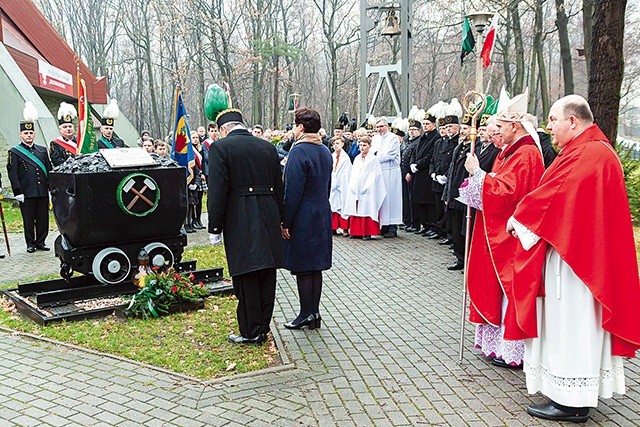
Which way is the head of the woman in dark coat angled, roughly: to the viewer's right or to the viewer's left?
to the viewer's left

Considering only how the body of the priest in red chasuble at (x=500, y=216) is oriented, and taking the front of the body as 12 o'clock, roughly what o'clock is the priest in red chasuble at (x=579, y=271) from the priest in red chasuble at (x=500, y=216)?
the priest in red chasuble at (x=579, y=271) is roughly at 8 o'clock from the priest in red chasuble at (x=500, y=216).

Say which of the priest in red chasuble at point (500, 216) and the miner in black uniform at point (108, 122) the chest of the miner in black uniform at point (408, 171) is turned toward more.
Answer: the miner in black uniform

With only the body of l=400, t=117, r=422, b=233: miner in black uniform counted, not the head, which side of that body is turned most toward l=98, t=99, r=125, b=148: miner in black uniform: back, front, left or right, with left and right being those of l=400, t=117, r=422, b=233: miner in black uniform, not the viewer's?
front

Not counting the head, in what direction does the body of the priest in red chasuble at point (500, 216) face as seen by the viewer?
to the viewer's left

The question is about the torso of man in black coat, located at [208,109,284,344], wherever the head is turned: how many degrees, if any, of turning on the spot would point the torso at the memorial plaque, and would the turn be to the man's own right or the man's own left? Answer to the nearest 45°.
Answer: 0° — they already face it

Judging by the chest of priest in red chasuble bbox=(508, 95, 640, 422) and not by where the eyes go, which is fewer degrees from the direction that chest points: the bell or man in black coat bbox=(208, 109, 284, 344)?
the man in black coat

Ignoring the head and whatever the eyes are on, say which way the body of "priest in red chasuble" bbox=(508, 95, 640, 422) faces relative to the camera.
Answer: to the viewer's left

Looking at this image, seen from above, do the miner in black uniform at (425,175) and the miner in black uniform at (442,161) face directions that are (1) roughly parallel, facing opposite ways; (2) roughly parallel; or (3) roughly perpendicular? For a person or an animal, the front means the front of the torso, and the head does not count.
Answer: roughly parallel

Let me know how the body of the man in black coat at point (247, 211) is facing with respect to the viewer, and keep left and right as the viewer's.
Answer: facing away from the viewer and to the left of the viewer

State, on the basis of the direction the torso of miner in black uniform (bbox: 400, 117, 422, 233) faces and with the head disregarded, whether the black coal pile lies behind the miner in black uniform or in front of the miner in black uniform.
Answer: in front

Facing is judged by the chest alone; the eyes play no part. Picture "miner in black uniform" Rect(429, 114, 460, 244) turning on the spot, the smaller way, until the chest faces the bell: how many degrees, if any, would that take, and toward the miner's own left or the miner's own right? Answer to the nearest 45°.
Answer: approximately 135° to the miner's own right

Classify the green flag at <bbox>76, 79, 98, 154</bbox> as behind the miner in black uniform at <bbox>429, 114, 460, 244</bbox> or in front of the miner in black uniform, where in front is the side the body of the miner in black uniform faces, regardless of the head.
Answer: in front

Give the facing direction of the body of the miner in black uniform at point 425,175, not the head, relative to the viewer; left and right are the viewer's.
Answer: facing the viewer and to the left of the viewer

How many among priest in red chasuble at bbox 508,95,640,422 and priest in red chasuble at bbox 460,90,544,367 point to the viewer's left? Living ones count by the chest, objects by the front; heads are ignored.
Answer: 2
